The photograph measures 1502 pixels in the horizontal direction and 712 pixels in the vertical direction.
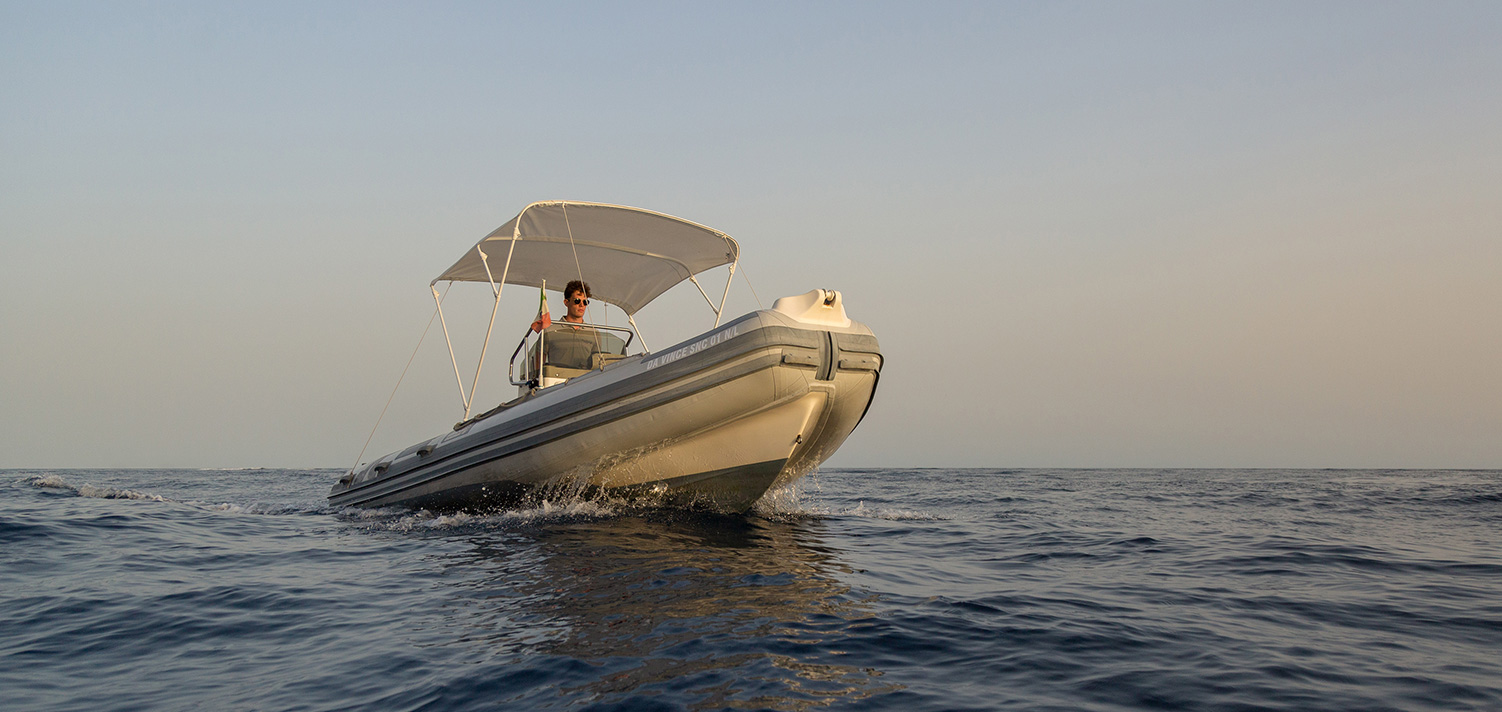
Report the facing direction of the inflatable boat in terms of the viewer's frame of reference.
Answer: facing the viewer and to the right of the viewer
